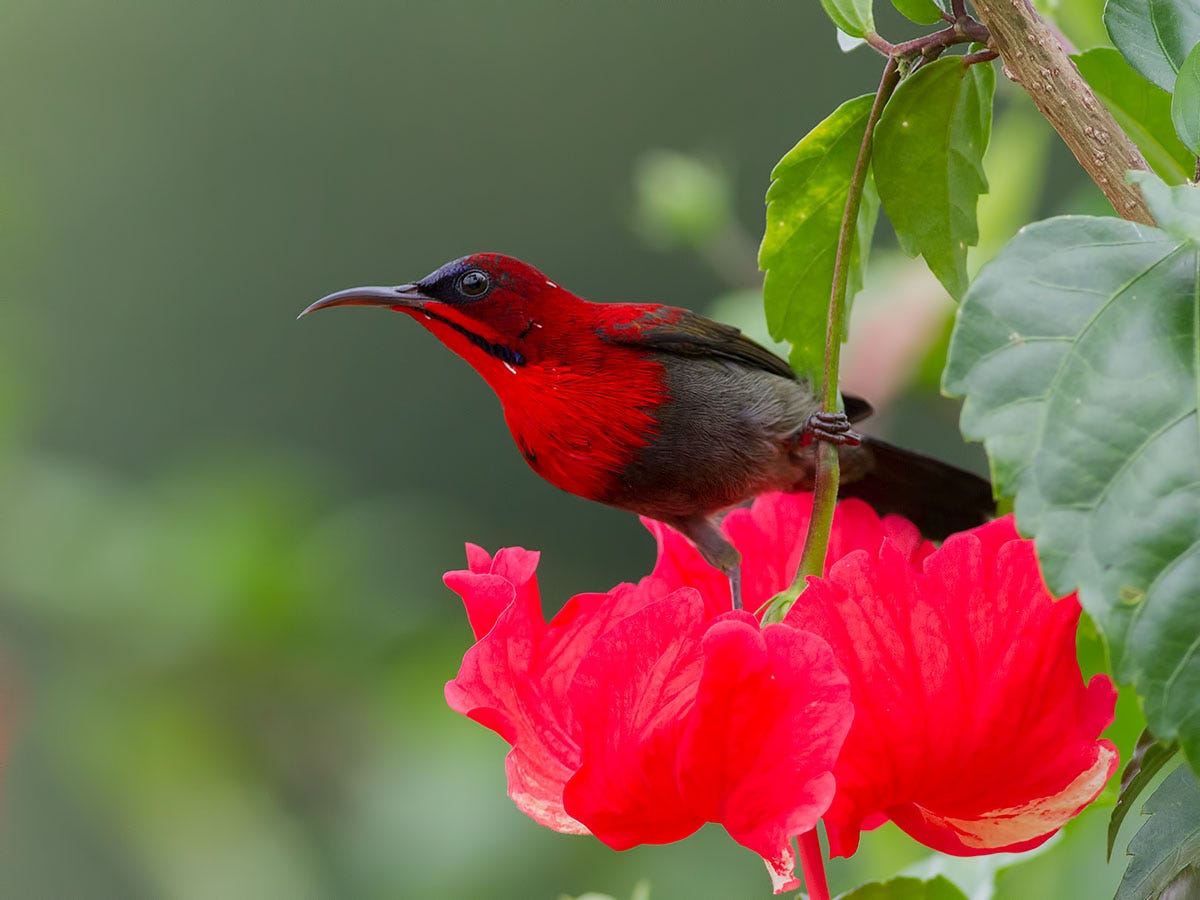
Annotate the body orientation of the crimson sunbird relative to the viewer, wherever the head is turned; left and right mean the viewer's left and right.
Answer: facing to the left of the viewer

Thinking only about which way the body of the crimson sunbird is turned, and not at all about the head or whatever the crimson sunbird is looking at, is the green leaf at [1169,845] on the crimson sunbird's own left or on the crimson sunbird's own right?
on the crimson sunbird's own left

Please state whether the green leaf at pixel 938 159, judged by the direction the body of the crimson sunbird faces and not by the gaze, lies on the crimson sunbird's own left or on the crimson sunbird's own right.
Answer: on the crimson sunbird's own left

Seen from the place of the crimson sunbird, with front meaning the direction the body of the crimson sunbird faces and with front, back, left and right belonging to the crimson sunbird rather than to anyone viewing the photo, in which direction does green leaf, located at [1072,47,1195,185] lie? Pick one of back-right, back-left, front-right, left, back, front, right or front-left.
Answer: back-left

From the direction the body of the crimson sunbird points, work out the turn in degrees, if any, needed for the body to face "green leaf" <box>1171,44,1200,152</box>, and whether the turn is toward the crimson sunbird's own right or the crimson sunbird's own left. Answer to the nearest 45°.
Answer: approximately 135° to the crimson sunbird's own left

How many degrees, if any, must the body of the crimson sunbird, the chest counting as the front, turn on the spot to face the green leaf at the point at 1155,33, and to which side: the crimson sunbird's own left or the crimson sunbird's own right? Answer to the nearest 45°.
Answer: approximately 135° to the crimson sunbird's own left
